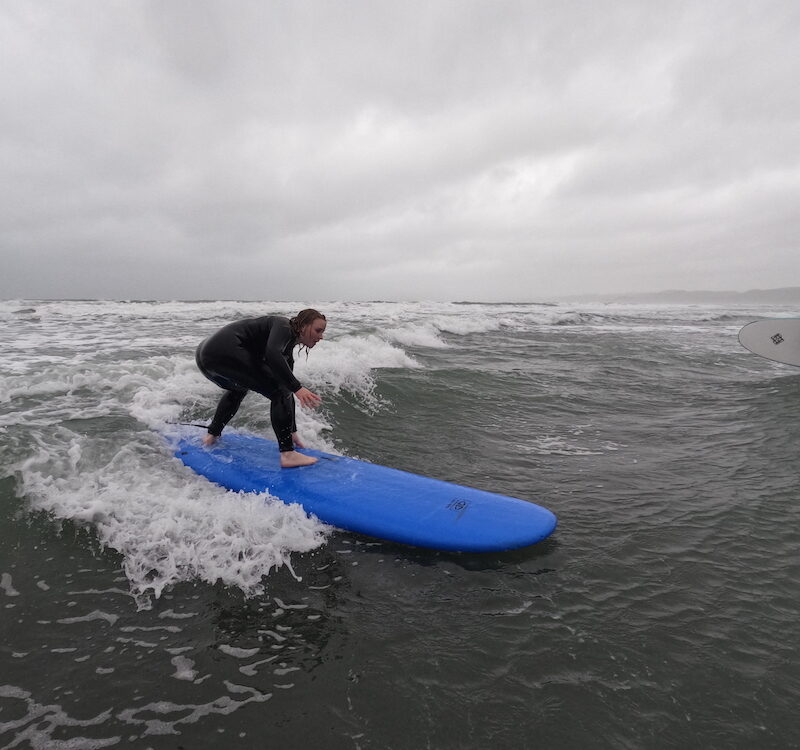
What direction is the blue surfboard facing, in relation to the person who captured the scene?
facing the viewer and to the right of the viewer

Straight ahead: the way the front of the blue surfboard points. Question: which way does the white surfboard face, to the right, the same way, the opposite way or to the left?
the opposite way

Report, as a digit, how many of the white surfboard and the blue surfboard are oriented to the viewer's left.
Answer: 1

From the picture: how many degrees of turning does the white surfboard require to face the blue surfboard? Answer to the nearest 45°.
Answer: approximately 90° to its left

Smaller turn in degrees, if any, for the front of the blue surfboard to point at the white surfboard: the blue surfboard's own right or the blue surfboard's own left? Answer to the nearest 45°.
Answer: approximately 90° to the blue surfboard's own left

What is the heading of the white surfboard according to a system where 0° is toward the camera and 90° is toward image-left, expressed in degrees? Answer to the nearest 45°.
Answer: approximately 90°
